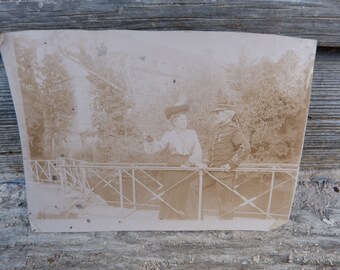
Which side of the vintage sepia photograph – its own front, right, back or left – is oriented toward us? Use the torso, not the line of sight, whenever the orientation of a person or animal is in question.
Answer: front
